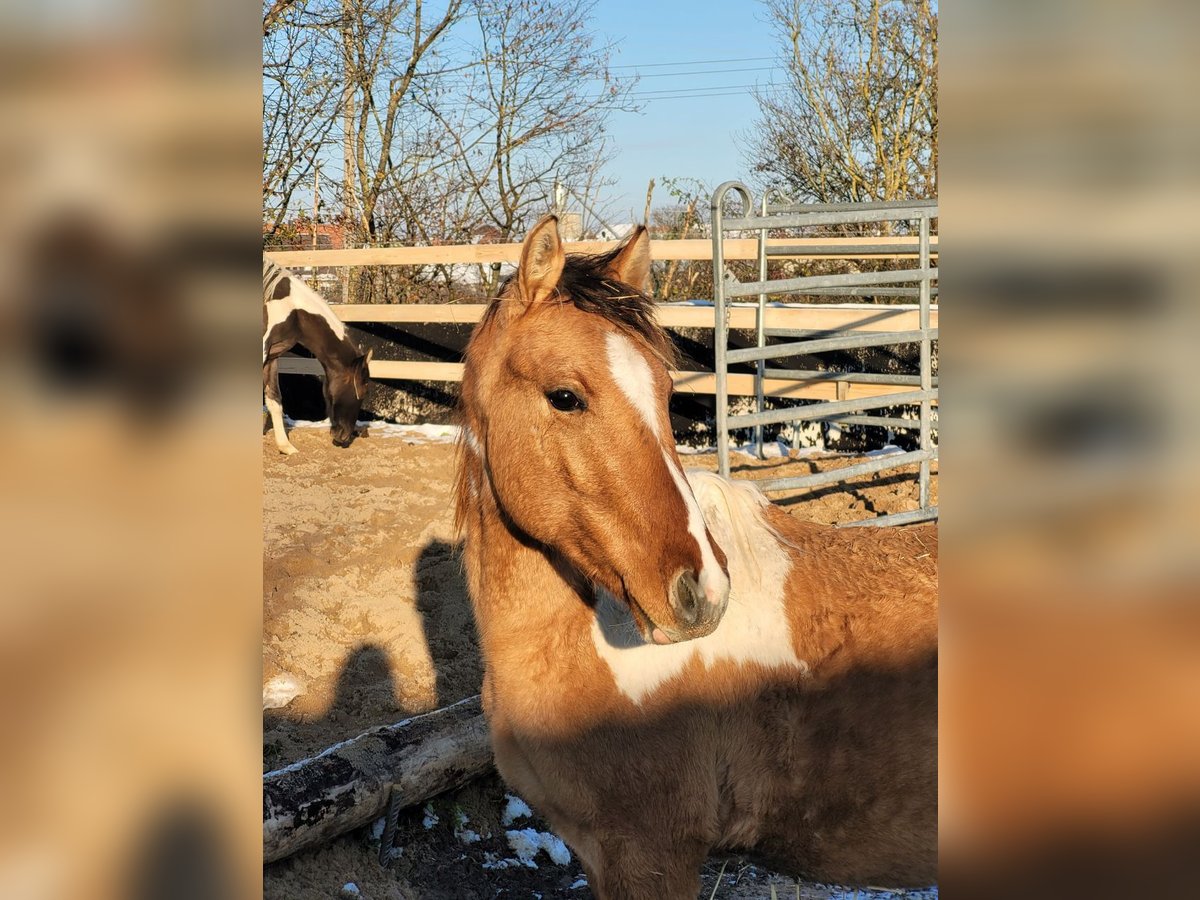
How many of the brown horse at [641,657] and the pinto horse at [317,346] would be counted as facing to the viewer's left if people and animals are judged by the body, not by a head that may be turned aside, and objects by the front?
1

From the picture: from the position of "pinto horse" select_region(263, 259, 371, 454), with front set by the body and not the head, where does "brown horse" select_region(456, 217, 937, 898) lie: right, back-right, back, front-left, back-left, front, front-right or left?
right

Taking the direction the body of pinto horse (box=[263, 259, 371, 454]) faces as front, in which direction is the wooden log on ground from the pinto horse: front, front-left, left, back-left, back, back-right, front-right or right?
right

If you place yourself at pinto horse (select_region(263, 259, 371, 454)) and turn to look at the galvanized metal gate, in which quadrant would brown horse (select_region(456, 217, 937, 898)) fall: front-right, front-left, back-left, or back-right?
front-right

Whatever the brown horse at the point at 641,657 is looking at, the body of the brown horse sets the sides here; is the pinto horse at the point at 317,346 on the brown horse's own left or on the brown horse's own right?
on the brown horse's own right

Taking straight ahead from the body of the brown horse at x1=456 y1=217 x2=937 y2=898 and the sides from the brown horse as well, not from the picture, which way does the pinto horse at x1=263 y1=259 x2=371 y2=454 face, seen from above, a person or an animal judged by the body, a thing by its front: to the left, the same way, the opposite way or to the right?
the opposite way

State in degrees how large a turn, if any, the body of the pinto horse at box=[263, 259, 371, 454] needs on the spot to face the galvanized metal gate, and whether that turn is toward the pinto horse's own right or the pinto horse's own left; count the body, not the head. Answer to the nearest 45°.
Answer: approximately 45° to the pinto horse's own right

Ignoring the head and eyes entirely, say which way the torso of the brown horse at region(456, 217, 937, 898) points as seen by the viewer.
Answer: to the viewer's left

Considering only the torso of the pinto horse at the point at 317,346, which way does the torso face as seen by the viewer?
to the viewer's right
